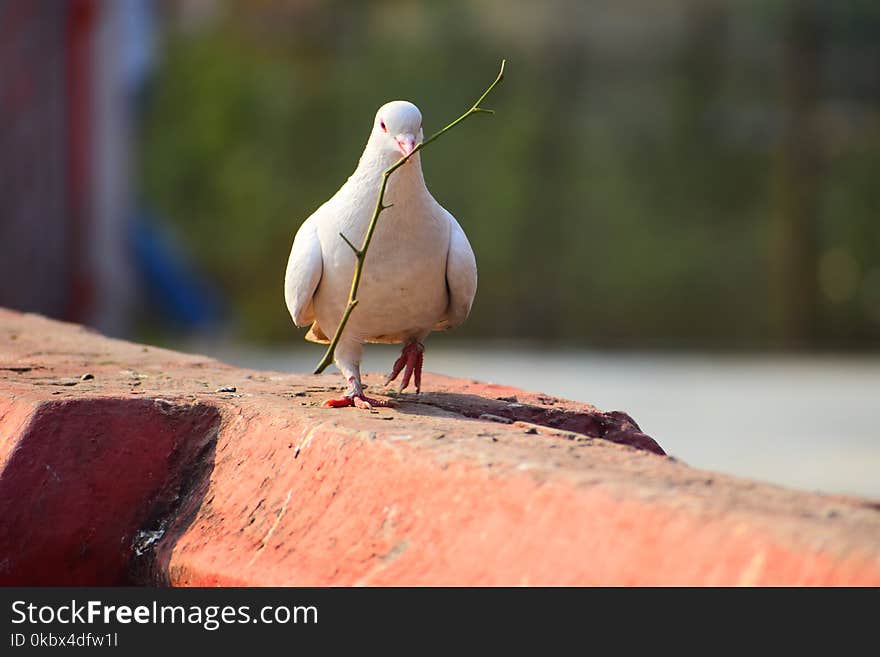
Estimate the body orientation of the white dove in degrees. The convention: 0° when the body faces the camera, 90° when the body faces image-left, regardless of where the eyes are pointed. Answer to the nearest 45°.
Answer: approximately 0°
